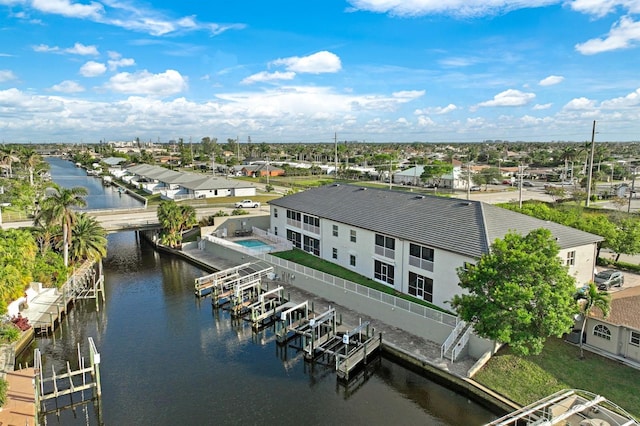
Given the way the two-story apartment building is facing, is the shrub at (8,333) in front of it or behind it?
in front

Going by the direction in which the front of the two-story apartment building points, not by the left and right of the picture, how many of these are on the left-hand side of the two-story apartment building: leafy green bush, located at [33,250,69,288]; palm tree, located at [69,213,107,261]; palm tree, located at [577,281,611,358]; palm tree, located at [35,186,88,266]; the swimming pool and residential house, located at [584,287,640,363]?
2

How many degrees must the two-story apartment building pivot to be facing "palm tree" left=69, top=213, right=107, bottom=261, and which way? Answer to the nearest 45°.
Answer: approximately 45° to its right

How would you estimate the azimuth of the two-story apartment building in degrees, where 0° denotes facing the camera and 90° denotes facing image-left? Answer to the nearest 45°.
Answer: approximately 45°

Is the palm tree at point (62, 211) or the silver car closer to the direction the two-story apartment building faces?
the palm tree

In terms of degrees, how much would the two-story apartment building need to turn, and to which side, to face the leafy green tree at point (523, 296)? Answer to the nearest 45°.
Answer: approximately 90° to its left

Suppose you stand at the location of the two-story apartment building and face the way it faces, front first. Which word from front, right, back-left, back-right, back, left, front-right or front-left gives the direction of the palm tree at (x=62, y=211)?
front-right

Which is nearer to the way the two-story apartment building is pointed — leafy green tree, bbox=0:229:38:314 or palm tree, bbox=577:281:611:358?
the leafy green tree

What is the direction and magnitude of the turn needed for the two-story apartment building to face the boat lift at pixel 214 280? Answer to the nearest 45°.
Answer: approximately 45° to its right

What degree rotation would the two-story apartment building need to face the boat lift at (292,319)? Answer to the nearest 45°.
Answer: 0° — it already faces it

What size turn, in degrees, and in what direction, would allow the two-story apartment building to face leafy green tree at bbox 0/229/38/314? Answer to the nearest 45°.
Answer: approximately 45° to its right

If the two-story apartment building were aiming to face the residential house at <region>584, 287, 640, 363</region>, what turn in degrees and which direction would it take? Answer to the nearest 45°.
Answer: approximately 90° to its left
